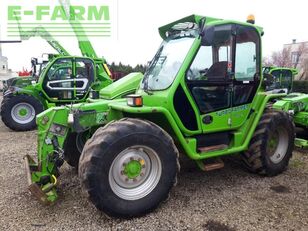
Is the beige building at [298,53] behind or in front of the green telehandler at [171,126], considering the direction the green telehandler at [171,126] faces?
behind

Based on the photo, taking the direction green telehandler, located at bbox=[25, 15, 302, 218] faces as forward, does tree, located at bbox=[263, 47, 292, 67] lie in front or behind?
behind

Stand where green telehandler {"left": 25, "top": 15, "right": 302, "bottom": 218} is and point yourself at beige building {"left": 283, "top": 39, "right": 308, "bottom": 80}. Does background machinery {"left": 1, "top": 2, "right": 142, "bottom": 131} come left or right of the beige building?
left

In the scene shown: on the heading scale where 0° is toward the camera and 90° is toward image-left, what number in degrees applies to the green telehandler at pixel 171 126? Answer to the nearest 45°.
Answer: approximately 45°

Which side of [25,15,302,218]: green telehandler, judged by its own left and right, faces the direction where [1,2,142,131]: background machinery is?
right
